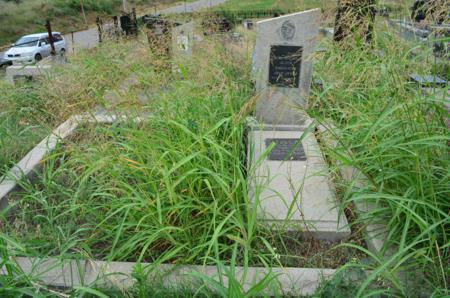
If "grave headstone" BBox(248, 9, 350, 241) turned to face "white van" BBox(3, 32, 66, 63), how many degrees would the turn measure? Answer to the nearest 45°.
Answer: approximately 135° to its right

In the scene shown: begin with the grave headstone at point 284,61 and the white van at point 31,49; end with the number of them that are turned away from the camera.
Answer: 0

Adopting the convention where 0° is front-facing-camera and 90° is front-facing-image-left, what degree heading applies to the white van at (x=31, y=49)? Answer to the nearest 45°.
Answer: approximately 45°

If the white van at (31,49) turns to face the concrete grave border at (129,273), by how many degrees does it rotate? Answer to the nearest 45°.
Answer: approximately 45° to its left

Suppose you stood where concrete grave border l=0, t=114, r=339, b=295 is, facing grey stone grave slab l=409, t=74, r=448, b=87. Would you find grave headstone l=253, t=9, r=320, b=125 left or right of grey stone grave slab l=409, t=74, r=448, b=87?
left

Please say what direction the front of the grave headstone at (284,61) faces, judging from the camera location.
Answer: facing the viewer

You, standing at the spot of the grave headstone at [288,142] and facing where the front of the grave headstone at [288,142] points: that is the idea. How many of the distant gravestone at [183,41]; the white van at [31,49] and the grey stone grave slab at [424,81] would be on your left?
1

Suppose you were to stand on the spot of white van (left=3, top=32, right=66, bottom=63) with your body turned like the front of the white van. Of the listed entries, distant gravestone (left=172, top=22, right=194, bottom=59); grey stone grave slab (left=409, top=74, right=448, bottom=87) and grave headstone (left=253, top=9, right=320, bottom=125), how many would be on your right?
0

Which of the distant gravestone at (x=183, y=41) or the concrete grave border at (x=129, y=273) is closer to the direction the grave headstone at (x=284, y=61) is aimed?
the concrete grave border
